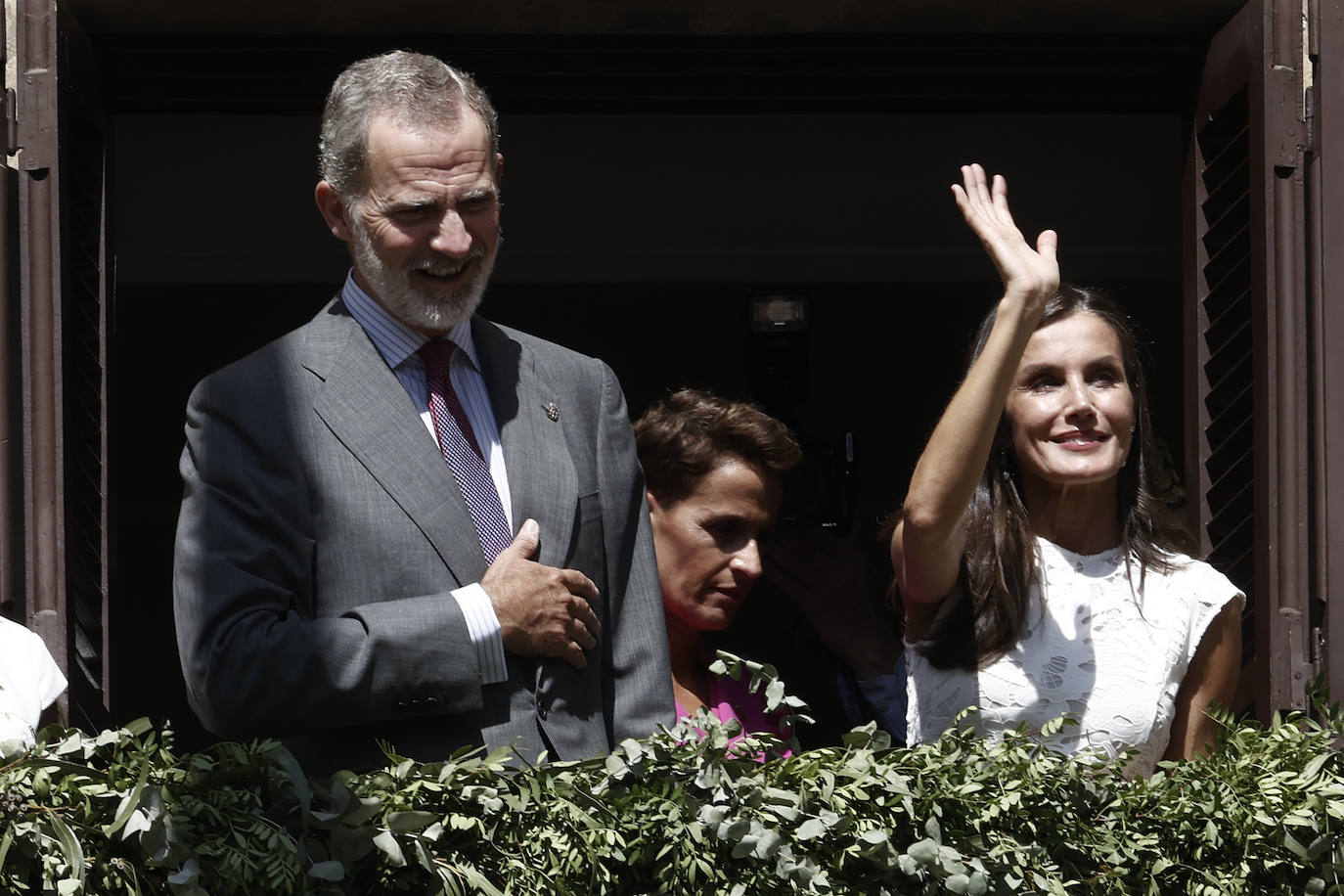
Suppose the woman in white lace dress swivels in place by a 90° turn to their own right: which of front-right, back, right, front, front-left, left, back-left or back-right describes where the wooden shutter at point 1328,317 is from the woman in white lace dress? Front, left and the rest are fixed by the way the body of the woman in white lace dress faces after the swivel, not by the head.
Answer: back-right

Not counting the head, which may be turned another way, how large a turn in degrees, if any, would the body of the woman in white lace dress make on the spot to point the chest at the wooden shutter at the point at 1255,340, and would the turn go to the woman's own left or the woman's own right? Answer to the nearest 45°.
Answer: approximately 135° to the woman's own left

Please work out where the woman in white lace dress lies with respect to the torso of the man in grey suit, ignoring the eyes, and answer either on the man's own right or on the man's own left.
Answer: on the man's own left

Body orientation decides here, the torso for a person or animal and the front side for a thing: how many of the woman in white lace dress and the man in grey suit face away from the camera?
0

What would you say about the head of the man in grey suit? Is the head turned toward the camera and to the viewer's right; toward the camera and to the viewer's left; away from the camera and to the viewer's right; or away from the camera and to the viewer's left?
toward the camera and to the viewer's right

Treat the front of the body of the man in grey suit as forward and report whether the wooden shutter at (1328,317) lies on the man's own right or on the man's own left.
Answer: on the man's own left

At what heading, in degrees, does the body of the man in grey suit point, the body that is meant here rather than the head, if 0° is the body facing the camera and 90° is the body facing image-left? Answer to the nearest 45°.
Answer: approximately 315°

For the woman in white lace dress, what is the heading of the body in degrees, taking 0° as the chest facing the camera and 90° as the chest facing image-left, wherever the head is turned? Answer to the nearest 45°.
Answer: approximately 0°

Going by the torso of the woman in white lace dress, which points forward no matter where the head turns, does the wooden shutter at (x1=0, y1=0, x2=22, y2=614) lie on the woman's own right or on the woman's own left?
on the woman's own right

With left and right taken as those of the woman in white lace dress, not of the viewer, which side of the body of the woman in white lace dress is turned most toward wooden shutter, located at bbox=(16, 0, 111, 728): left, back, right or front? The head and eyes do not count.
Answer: right

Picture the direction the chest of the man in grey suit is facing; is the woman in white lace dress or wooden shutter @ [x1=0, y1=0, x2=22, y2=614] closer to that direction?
the woman in white lace dress
